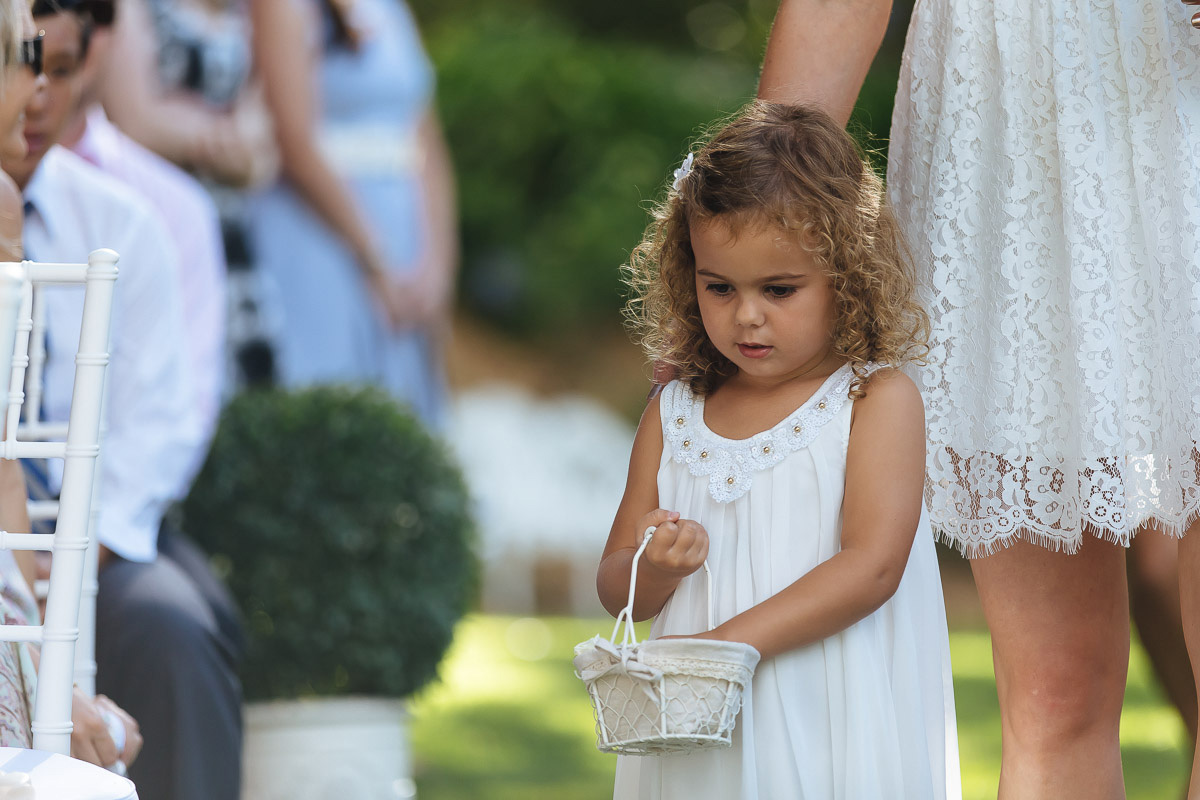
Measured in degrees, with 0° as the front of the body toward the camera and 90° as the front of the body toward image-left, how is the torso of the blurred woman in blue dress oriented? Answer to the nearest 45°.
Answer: approximately 315°

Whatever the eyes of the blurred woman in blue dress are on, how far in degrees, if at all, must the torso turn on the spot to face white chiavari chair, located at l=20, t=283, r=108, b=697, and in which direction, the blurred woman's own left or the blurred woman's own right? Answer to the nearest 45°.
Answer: approximately 45° to the blurred woman's own right

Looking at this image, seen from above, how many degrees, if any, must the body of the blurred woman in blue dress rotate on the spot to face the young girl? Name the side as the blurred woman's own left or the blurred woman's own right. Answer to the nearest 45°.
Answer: approximately 45° to the blurred woman's own right

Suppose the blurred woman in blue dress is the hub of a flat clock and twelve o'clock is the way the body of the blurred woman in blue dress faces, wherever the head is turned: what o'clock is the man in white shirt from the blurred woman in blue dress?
The man in white shirt is roughly at 2 o'clock from the blurred woman in blue dress.

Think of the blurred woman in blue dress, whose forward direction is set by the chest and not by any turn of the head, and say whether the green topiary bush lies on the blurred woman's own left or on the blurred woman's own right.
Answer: on the blurred woman's own right

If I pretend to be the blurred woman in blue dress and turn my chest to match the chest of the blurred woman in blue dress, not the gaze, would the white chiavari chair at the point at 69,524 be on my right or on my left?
on my right
